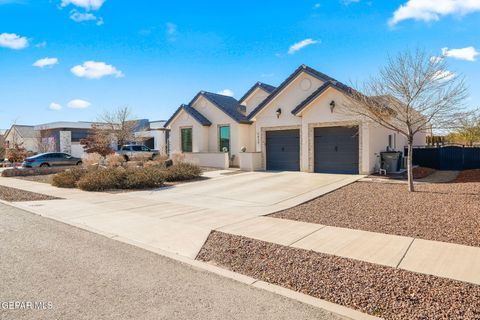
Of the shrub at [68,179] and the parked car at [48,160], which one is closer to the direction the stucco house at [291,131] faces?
the shrub

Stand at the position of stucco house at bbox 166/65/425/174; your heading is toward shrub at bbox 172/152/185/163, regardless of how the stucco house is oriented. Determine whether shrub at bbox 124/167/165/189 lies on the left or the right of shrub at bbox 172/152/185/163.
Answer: left

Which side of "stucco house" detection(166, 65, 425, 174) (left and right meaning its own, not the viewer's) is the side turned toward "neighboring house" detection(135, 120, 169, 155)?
right

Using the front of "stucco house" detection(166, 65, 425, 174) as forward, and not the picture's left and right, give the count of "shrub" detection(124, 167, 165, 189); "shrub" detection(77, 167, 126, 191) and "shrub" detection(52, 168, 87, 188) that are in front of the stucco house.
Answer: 3

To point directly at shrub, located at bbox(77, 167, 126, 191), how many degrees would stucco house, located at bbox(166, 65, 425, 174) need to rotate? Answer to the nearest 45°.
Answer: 0° — it already faces it

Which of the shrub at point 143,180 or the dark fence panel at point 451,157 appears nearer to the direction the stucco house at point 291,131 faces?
the shrub

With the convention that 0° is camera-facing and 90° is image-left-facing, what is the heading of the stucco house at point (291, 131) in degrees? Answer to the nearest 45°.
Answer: approximately 45°

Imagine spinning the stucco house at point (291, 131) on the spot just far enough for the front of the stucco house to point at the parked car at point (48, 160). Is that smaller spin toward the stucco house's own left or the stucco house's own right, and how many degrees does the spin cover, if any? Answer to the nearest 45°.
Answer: approximately 45° to the stucco house's own right

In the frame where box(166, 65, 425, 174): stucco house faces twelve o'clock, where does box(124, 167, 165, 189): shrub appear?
The shrub is roughly at 12 o'clock from the stucco house.

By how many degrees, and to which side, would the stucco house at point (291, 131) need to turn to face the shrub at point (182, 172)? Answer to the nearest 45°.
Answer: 0° — it already faces it
